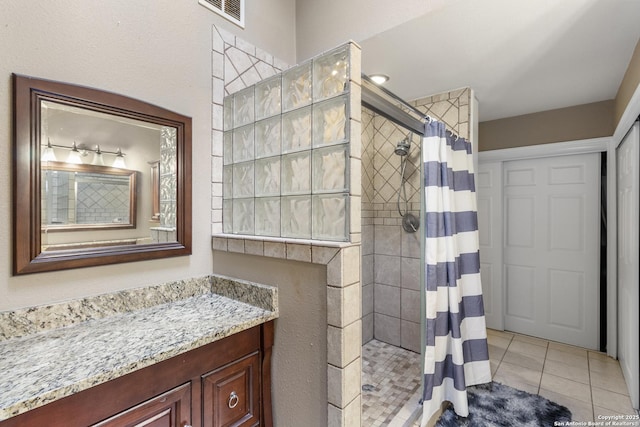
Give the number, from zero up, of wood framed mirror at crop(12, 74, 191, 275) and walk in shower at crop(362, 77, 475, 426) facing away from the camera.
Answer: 0

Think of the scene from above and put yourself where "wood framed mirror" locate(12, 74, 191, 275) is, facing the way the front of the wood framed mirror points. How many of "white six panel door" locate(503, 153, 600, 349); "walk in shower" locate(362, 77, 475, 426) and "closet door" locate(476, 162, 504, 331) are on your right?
0

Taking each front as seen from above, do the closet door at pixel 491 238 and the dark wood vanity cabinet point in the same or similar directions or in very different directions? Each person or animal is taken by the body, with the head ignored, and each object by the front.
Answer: very different directions

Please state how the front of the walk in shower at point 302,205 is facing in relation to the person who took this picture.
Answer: facing the viewer and to the right of the viewer

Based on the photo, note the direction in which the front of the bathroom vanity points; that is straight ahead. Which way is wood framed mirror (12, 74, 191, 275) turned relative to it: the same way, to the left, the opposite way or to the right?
the same way

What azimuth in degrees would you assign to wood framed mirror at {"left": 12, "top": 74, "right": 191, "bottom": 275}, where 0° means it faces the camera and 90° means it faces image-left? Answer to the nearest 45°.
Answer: approximately 315°

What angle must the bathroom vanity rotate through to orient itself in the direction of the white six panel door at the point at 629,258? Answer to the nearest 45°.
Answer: approximately 45° to its left

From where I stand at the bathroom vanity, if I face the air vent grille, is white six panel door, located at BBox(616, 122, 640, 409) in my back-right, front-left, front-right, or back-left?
front-right

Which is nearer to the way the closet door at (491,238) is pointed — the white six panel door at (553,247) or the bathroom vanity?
the bathroom vanity

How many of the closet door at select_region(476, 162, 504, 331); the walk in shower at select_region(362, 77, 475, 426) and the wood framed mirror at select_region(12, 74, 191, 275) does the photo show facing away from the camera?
0

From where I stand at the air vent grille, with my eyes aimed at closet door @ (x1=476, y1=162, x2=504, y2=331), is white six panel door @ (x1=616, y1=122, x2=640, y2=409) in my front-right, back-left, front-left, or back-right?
front-right

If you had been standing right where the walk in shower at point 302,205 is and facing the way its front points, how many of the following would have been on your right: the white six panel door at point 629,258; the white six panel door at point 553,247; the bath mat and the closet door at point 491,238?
0

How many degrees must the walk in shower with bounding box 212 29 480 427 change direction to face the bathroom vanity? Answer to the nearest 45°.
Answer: approximately 90° to its right

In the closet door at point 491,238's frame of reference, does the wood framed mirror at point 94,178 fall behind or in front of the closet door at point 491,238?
in front

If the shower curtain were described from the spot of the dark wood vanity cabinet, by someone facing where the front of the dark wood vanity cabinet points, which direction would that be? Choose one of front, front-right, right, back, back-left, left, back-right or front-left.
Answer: front-left

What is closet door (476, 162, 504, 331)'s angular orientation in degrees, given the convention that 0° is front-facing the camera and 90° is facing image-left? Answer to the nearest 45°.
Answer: approximately 45°

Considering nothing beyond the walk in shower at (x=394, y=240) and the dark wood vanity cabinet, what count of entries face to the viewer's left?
0
